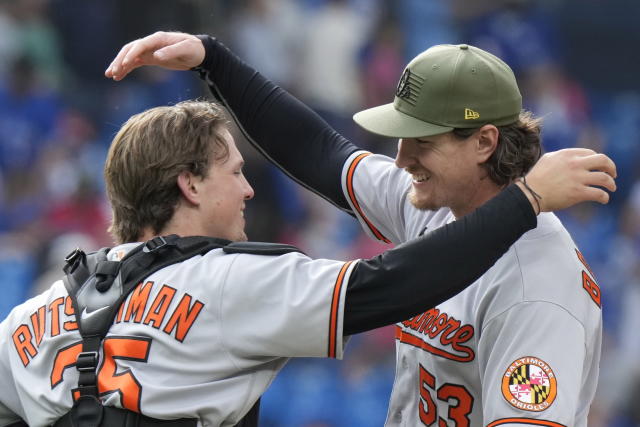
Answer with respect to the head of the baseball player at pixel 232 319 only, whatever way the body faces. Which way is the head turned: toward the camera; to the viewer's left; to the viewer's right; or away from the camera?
to the viewer's right

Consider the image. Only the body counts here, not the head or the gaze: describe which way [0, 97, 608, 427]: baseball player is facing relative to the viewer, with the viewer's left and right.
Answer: facing away from the viewer and to the right of the viewer

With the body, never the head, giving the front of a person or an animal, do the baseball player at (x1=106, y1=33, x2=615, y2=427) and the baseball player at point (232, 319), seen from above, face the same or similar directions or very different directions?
very different directions

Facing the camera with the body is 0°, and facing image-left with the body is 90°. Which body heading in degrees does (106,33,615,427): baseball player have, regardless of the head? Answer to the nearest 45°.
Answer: approximately 45°

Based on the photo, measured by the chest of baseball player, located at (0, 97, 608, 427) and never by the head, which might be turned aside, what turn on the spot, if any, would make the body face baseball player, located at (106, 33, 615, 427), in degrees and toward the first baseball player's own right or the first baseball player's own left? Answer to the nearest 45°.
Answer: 0° — they already face them

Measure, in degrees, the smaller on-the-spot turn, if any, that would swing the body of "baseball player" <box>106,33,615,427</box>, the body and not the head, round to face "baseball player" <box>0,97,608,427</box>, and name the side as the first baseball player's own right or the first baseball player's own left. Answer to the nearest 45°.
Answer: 0° — they already face them
